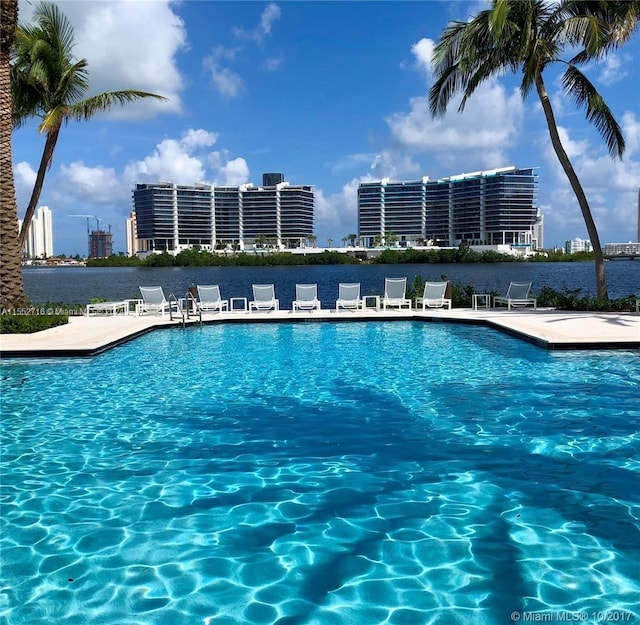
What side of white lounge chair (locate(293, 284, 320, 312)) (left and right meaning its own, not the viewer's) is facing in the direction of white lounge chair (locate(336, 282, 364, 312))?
left

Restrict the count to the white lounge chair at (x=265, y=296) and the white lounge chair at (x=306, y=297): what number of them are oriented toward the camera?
2

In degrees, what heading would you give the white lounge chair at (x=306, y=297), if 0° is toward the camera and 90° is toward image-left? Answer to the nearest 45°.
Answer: approximately 0°

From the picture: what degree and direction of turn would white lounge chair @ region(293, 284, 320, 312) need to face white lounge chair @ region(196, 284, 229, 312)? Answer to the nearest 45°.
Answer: approximately 90° to its right

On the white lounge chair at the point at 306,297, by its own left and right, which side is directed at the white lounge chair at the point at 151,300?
right

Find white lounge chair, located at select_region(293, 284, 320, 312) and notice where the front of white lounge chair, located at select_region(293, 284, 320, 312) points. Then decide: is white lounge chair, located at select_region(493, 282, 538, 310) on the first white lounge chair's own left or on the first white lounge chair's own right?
on the first white lounge chair's own left

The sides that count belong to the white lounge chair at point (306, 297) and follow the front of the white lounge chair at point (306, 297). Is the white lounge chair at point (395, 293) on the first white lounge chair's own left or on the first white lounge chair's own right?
on the first white lounge chair's own left

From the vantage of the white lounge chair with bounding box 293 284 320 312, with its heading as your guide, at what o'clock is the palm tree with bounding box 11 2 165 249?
The palm tree is roughly at 3 o'clock from the white lounge chair.
